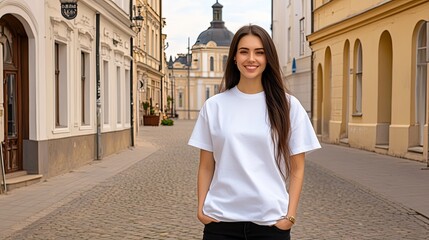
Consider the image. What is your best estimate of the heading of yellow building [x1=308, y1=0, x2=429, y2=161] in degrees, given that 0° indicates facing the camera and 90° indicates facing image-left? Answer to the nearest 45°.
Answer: approximately 45°

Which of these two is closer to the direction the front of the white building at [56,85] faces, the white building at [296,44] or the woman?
the woman

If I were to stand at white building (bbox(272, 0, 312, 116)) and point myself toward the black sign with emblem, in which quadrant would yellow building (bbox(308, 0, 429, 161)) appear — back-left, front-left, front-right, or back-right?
front-left

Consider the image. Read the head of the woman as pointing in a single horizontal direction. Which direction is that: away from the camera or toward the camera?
toward the camera

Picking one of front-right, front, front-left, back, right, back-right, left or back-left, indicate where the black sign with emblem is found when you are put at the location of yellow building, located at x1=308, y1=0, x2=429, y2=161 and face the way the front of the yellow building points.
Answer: front

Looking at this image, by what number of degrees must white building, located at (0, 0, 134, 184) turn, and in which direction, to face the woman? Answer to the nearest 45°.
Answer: approximately 45° to its right

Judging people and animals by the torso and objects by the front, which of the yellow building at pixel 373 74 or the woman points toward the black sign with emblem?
the yellow building

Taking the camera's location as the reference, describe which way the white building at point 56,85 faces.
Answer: facing the viewer and to the right of the viewer

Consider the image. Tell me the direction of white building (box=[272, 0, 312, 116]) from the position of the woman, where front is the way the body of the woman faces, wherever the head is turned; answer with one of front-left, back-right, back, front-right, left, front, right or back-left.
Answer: back

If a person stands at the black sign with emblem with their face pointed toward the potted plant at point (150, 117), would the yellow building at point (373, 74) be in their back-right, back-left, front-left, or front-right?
front-right

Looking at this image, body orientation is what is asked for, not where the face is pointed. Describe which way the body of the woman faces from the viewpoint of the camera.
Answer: toward the camera
